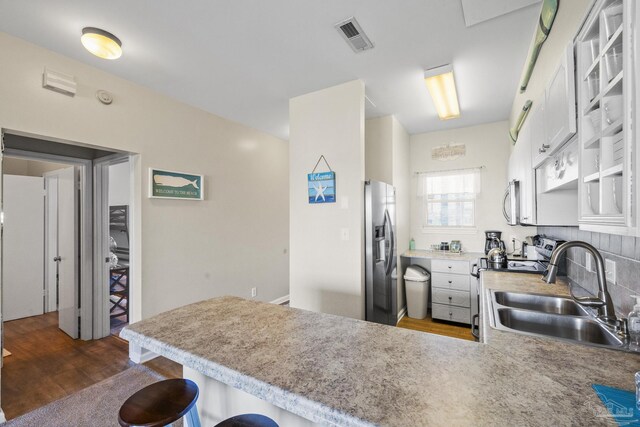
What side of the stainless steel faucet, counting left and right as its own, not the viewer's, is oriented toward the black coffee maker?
right

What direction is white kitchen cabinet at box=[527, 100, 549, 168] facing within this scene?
to the viewer's left

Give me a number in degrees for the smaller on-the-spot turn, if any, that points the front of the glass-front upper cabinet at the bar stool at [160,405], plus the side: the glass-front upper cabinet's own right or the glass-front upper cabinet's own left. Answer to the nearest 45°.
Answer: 0° — it already faces it

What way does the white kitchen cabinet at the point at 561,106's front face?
to the viewer's left

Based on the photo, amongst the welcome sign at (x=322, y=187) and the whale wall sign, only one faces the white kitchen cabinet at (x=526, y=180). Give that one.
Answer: the whale wall sign

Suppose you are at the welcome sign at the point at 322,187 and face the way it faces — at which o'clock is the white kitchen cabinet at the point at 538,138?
The white kitchen cabinet is roughly at 9 o'clock from the welcome sign.

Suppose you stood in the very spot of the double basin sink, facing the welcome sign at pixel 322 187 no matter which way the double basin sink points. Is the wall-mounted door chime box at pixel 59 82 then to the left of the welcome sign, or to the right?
left

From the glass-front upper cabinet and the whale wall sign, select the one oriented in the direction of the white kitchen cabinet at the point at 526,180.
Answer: the whale wall sign

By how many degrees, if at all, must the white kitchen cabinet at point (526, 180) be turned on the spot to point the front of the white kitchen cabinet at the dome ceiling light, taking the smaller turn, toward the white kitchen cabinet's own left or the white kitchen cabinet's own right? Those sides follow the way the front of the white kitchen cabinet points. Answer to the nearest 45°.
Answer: approximately 45° to the white kitchen cabinet's own left

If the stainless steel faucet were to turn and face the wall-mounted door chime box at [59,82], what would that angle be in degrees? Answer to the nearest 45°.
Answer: approximately 45° to its left

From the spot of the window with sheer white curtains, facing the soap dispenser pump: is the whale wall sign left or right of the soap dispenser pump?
right

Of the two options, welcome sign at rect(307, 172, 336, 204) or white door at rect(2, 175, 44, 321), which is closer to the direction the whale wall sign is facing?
the welcome sign

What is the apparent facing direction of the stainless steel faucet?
to the viewer's left

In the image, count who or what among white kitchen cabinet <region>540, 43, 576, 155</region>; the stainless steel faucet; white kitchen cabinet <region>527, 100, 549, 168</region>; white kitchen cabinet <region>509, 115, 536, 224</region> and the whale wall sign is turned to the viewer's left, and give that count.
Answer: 4

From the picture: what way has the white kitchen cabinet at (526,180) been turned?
to the viewer's left
